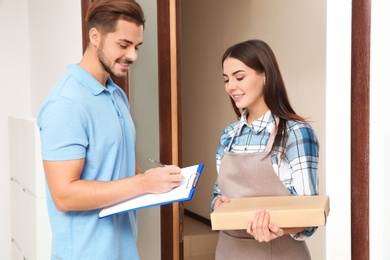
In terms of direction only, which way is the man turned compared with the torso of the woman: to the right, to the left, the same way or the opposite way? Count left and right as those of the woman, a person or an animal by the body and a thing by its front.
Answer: to the left

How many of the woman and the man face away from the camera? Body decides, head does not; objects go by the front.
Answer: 0

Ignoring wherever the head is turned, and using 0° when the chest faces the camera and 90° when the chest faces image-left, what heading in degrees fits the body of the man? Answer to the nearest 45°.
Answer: approximately 315°

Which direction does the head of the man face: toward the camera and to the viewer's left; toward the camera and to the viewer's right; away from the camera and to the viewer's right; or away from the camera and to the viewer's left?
toward the camera and to the viewer's right

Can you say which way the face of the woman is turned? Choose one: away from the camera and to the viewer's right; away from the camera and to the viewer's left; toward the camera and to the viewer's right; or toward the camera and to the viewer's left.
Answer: toward the camera and to the viewer's left

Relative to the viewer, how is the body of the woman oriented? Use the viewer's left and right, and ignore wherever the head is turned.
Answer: facing the viewer and to the left of the viewer
